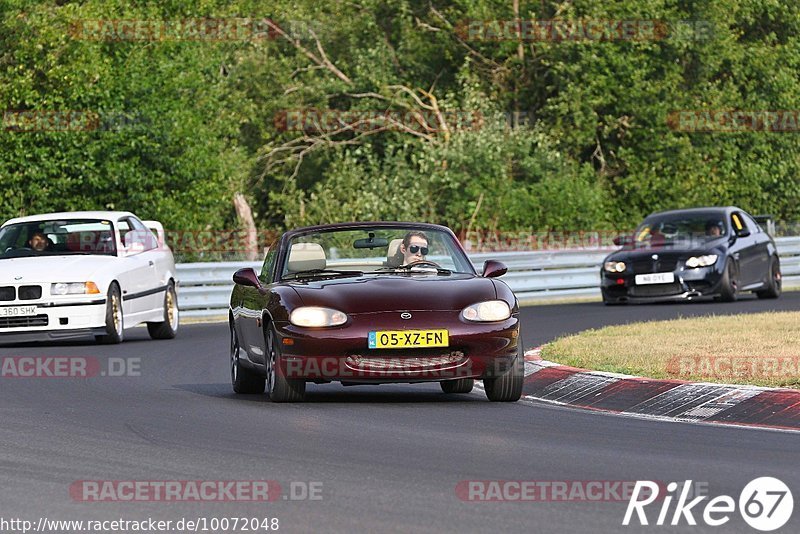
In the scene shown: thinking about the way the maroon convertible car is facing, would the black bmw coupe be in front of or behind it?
behind

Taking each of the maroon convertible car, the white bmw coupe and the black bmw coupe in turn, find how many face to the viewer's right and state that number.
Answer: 0

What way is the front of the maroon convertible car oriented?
toward the camera

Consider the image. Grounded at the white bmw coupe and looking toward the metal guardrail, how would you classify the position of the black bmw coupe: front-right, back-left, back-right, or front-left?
front-right

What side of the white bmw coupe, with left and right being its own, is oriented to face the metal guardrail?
back

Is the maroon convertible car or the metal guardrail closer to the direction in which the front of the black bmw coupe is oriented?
the maroon convertible car

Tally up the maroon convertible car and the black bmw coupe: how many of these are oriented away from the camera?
0

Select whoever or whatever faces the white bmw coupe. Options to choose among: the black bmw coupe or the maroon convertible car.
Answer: the black bmw coupe

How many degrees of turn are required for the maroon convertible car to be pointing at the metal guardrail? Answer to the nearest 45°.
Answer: approximately 180°

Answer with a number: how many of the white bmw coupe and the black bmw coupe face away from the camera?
0

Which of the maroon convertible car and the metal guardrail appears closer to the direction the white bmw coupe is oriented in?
the maroon convertible car

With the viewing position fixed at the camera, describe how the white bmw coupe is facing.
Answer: facing the viewer and to the left of the viewer

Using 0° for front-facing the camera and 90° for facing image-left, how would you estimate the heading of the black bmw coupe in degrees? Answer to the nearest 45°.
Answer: approximately 45°
